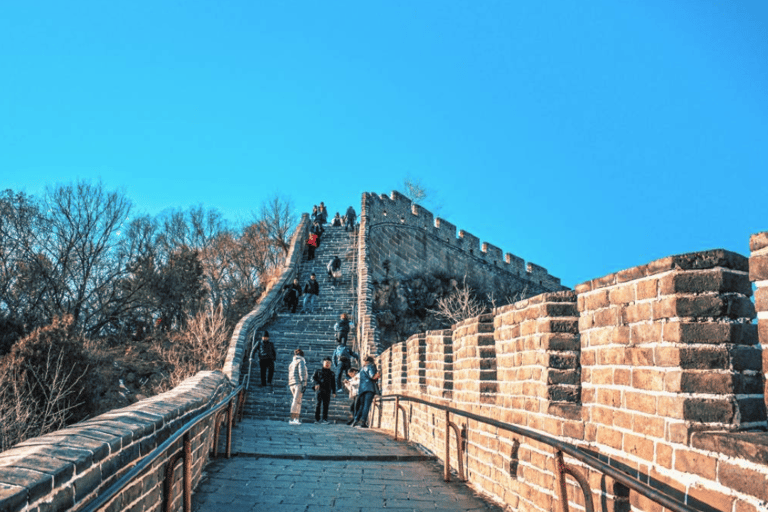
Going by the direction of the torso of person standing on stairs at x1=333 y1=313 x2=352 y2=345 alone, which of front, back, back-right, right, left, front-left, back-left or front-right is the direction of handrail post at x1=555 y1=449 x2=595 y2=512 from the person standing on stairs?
front

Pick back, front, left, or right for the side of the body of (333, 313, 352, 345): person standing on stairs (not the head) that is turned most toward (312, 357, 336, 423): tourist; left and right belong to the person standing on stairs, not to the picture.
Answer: front

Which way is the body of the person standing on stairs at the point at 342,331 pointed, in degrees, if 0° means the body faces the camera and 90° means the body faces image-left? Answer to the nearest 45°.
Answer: approximately 180°
